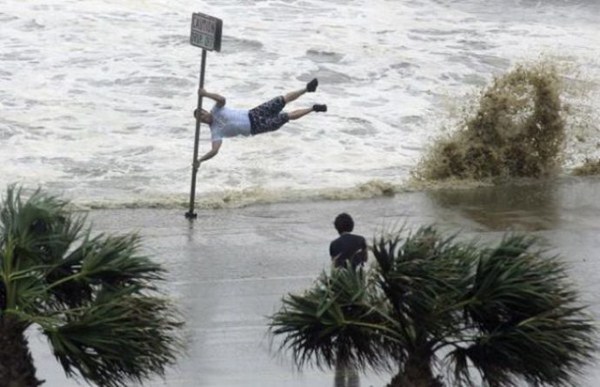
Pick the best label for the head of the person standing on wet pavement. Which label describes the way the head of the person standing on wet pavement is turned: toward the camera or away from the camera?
away from the camera

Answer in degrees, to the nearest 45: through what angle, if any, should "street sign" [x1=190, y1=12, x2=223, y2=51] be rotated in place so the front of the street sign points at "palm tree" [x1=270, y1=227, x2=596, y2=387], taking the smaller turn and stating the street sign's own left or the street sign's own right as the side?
approximately 45° to the street sign's own left

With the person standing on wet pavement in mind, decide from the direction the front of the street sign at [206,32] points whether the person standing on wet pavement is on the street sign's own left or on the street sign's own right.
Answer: on the street sign's own left

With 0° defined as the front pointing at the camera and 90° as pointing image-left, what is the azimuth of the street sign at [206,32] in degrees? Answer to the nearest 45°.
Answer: approximately 45°

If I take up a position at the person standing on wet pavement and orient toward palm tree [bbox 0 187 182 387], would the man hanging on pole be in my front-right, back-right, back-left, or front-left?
back-right

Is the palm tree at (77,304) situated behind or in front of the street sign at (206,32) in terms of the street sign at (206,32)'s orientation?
in front
